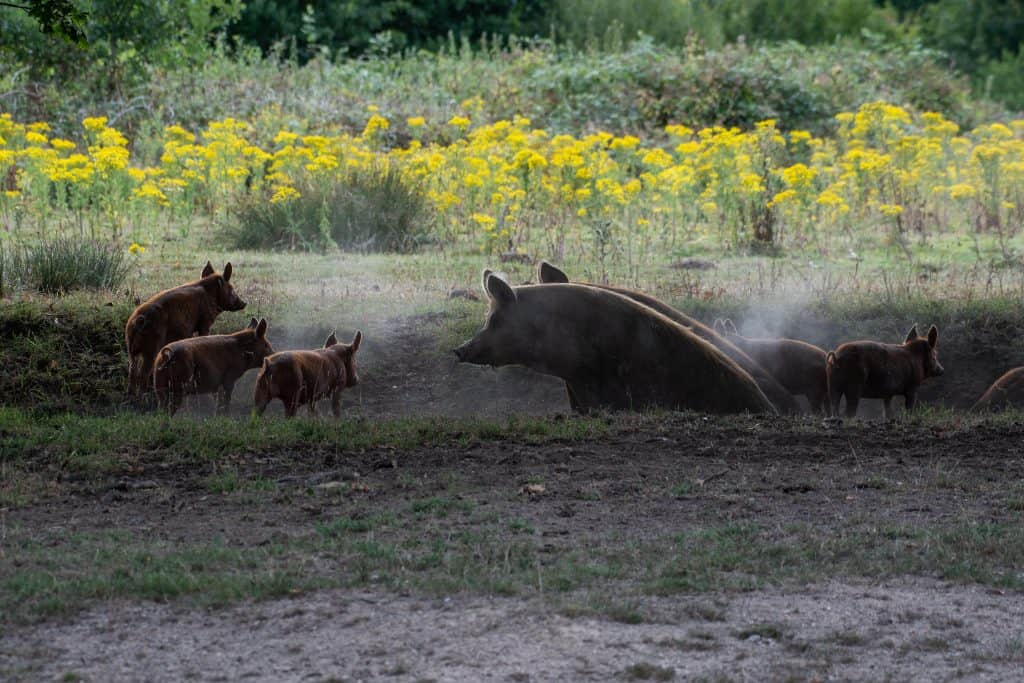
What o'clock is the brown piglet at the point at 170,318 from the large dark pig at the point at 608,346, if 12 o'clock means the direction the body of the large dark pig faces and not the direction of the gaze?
The brown piglet is roughly at 12 o'clock from the large dark pig.

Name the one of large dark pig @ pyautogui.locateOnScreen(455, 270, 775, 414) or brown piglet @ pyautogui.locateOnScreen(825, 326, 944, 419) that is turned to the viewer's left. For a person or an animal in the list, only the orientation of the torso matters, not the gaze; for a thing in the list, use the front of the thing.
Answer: the large dark pig

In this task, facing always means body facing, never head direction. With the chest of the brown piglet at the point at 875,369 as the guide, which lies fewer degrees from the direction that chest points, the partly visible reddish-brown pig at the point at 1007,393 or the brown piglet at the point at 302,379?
the partly visible reddish-brown pig

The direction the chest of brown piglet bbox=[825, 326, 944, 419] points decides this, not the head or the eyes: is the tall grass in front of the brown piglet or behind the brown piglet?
behind

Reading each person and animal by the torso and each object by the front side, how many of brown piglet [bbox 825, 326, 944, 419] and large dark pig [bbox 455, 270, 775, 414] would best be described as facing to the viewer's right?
1

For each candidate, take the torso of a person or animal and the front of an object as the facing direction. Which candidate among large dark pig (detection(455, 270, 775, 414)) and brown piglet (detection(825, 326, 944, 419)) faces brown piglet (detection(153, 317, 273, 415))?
the large dark pig

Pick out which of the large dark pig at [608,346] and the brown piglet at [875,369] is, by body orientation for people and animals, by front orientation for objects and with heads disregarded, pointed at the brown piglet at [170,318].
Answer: the large dark pig

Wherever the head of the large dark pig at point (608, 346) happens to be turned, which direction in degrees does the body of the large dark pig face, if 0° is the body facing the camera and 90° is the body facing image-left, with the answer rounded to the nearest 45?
approximately 90°

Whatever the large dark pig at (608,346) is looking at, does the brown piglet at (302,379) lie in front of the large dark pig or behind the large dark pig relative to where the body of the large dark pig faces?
in front

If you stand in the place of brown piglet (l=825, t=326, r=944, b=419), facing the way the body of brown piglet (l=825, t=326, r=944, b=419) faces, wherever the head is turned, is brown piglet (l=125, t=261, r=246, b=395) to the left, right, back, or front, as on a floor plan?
back

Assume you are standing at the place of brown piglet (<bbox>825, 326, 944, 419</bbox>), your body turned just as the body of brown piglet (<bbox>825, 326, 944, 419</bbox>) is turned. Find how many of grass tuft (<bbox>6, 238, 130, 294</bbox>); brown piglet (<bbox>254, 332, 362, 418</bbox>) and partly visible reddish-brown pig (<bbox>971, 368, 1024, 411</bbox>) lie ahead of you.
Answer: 1

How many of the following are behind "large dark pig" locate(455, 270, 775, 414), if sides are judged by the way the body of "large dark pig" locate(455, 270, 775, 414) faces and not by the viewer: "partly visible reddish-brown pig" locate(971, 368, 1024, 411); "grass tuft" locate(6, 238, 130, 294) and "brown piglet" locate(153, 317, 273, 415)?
1

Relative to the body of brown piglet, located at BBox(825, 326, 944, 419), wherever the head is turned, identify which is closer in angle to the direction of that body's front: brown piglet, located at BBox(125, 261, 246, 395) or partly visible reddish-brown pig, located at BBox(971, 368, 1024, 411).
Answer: the partly visible reddish-brown pig

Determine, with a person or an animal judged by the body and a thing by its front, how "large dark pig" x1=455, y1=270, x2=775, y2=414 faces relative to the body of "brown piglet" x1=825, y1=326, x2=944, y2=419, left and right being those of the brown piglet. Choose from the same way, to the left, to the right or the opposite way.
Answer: the opposite way

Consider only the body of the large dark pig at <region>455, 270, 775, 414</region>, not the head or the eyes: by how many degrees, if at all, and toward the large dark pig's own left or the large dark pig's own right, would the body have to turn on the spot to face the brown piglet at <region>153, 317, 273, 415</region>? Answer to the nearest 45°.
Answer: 0° — it already faces it

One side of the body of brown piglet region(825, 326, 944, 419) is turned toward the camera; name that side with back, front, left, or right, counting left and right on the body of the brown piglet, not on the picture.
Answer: right
